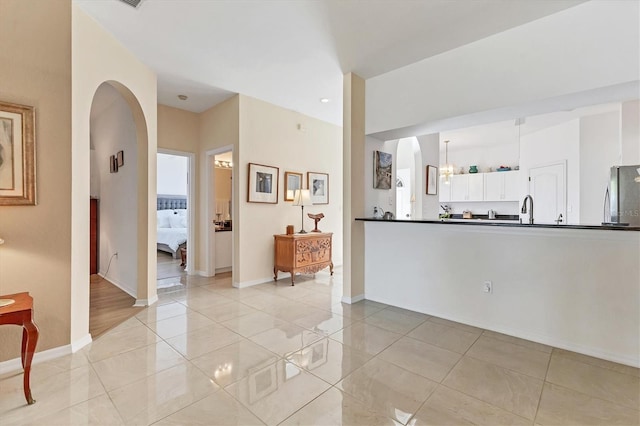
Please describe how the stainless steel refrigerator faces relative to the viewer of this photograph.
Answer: facing to the left of the viewer

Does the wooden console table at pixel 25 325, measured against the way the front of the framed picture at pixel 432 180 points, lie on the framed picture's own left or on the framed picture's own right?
on the framed picture's own right

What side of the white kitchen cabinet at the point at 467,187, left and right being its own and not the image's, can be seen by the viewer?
front

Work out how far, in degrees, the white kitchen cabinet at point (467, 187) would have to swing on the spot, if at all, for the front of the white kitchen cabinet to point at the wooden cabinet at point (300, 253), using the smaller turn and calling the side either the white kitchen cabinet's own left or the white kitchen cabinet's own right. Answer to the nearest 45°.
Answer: approximately 45° to the white kitchen cabinet's own right

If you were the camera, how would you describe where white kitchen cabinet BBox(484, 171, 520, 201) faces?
facing the viewer

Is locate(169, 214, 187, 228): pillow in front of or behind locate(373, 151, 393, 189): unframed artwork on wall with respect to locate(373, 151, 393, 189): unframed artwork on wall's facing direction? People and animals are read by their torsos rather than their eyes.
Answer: behind

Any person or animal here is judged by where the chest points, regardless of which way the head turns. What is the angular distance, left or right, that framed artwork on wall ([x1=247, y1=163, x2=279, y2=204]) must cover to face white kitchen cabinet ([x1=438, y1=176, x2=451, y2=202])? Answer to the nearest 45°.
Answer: approximately 90° to its left

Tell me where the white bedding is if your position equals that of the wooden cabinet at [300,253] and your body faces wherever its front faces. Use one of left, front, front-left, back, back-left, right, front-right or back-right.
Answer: back

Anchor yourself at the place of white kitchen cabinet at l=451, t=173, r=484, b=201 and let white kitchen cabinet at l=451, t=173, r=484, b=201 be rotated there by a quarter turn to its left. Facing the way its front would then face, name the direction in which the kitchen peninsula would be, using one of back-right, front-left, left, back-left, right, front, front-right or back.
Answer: right

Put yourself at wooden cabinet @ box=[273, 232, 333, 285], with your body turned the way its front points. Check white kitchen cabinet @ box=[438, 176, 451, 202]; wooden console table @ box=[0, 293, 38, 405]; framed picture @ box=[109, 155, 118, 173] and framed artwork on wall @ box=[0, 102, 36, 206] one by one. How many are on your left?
1

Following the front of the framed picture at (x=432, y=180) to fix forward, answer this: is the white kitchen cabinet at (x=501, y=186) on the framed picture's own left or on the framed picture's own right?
on the framed picture's own left

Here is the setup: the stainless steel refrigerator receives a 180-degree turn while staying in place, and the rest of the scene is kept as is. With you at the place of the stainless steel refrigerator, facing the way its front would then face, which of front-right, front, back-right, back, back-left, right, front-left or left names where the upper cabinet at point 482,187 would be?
back-left

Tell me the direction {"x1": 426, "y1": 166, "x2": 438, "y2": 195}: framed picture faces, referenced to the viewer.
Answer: facing the viewer and to the right of the viewer
